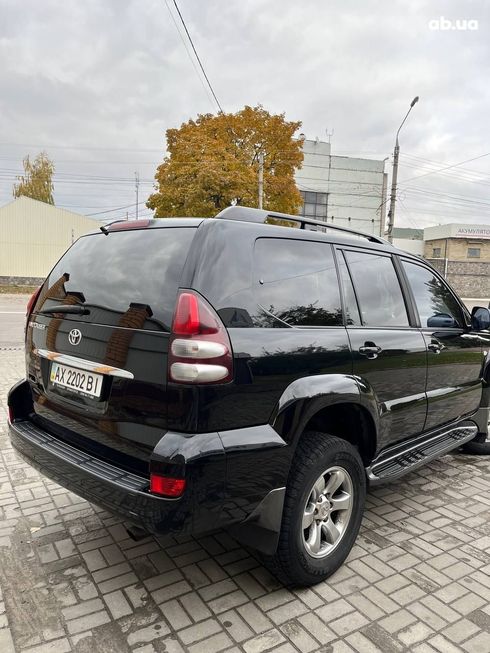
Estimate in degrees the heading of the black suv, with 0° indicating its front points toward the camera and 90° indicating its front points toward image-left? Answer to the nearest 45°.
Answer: approximately 225°

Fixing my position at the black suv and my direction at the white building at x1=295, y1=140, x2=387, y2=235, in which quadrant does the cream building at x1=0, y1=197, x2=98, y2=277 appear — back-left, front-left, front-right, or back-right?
front-left

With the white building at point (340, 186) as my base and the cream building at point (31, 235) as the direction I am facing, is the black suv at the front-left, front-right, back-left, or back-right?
front-left

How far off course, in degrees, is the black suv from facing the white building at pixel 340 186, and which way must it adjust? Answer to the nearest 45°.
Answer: approximately 45° to its left

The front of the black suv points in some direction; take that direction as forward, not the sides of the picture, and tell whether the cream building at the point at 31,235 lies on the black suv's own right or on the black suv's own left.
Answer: on the black suv's own left
